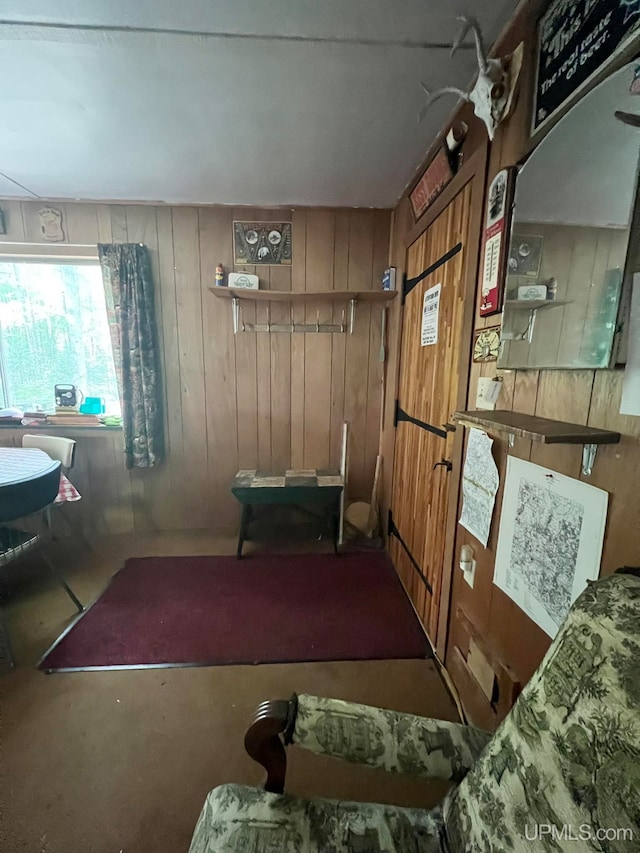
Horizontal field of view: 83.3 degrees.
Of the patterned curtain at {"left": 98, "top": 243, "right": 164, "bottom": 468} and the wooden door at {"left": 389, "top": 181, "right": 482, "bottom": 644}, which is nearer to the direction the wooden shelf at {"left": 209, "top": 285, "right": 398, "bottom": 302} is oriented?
the wooden door

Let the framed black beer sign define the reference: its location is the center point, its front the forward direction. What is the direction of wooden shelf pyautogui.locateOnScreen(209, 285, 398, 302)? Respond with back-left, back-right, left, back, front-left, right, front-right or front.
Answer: right

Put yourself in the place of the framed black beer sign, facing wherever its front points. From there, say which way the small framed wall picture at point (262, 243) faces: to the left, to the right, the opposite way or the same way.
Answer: to the left

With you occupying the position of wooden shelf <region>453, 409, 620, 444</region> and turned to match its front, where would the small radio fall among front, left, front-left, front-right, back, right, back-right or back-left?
front-right

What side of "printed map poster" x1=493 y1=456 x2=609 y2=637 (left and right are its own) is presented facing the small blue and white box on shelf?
right

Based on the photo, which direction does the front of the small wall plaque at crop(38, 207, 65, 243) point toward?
toward the camera

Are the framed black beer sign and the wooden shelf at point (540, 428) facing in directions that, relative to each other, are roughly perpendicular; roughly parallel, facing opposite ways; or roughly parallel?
roughly parallel

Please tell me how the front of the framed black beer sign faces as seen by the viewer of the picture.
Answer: facing the viewer and to the left of the viewer

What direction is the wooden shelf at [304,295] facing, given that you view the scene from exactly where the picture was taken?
facing the viewer

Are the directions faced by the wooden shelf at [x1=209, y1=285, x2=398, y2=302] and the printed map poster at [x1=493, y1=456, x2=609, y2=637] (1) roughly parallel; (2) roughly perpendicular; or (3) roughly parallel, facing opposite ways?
roughly perpendicular

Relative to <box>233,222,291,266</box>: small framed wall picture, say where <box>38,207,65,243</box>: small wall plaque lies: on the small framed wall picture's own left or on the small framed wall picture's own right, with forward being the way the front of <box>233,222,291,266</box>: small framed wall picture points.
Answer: on the small framed wall picture's own right

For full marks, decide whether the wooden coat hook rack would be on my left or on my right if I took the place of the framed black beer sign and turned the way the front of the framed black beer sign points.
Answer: on my right

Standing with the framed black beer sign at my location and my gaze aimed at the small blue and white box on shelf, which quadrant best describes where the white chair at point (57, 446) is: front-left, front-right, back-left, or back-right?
front-left

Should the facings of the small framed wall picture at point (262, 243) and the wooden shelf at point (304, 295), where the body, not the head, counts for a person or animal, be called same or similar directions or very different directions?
same or similar directions

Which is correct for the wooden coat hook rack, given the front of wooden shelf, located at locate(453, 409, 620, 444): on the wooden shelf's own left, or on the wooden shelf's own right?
on the wooden shelf's own right

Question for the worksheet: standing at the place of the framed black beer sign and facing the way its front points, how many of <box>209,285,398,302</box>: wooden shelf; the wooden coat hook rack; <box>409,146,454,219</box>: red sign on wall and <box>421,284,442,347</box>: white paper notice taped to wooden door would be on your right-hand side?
4

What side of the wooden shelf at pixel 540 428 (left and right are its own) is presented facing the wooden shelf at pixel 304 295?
right

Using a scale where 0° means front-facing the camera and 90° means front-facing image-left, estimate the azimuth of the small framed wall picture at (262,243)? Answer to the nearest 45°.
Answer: approximately 0°

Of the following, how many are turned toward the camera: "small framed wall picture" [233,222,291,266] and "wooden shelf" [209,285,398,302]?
2
